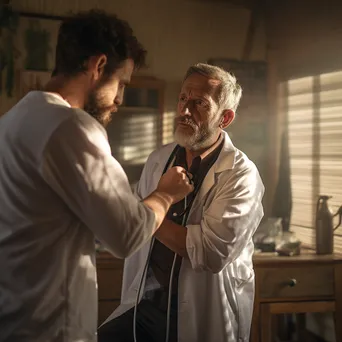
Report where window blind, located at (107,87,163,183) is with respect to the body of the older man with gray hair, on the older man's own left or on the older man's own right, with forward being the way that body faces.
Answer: on the older man's own right

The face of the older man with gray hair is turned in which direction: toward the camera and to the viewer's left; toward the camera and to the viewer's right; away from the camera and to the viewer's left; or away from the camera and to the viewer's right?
toward the camera and to the viewer's left

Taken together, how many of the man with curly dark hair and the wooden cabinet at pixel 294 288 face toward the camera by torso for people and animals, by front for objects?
1

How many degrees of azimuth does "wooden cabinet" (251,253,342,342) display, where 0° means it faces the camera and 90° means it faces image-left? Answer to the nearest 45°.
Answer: approximately 0°

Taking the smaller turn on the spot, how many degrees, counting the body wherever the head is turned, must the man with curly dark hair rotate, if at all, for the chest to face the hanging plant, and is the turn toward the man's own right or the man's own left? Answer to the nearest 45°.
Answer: approximately 45° to the man's own left

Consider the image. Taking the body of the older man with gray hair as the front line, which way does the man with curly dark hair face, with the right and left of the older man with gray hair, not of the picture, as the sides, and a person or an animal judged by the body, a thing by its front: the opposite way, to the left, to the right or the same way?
the opposite way

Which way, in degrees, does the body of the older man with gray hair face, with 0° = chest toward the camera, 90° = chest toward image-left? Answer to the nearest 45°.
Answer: approximately 45°

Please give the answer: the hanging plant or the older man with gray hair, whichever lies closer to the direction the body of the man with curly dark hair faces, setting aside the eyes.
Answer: the older man with gray hair
